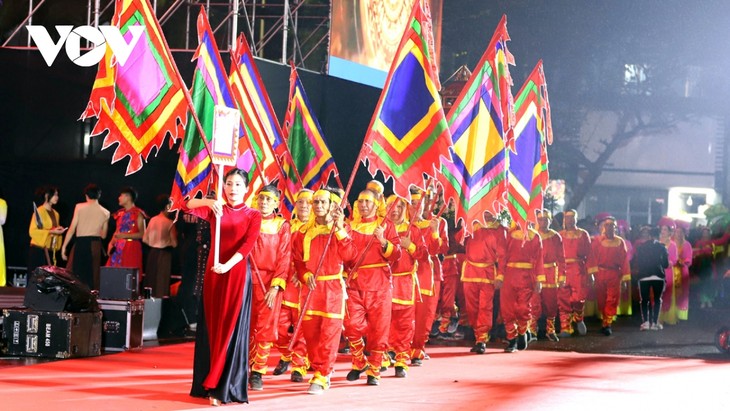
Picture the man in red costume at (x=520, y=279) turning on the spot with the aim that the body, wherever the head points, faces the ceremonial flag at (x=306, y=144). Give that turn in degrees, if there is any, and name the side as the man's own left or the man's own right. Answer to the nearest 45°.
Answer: approximately 45° to the man's own right

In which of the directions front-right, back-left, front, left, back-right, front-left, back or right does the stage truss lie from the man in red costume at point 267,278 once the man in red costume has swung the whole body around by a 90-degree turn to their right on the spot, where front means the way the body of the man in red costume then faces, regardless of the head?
front-right

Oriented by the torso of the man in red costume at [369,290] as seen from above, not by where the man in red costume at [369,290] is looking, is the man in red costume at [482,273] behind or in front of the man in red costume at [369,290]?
behind

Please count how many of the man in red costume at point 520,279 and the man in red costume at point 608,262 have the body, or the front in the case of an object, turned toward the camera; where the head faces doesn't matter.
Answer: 2

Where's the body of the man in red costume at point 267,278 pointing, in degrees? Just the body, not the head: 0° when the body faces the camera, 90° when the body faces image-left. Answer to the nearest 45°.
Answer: approximately 45°

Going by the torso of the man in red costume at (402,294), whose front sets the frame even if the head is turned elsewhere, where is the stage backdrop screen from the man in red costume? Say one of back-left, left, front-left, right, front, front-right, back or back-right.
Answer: back-right

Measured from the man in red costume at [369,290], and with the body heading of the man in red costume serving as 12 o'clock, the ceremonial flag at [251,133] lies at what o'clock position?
The ceremonial flag is roughly at 3 o'clock from the man in red costume.
